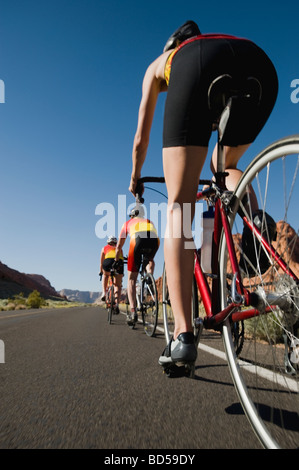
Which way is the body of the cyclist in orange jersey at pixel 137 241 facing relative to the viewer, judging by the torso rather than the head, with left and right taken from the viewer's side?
facing away from the viewer and to the left of the viewer

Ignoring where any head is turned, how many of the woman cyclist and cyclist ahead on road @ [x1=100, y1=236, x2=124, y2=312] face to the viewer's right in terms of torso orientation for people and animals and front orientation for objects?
0

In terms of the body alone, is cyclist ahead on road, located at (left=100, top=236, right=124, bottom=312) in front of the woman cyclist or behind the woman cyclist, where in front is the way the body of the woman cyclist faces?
in front

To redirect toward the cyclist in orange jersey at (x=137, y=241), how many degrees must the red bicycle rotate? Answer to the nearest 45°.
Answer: approximately 45° to its right

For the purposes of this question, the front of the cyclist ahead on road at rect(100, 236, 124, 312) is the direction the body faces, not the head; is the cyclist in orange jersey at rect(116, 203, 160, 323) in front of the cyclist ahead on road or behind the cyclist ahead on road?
behind

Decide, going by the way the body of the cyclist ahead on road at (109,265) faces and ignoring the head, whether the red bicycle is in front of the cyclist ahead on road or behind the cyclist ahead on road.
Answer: behind

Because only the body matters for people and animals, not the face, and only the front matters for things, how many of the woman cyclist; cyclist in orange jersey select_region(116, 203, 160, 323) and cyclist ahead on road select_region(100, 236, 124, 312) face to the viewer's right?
0

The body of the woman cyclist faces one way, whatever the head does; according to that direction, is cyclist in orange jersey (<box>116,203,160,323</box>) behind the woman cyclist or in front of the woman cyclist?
in front

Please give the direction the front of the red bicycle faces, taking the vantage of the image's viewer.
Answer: facing away from the viewer and to the left of the viewer

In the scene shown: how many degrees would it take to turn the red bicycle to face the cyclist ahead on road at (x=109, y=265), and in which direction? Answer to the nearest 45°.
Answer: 0° — it already faces them

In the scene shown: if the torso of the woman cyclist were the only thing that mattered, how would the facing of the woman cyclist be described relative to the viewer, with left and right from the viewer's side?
facing away from the viewer and to the left of the viewer

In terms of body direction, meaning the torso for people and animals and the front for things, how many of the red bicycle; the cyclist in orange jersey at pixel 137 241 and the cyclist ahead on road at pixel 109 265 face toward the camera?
0

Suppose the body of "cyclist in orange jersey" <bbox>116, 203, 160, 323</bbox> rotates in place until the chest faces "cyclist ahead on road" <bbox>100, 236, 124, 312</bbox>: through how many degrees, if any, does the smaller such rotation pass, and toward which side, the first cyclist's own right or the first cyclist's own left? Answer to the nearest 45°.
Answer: approximately 45° to the first cyclist's own right

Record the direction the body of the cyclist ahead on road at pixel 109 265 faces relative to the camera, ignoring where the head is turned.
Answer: away from the camera
